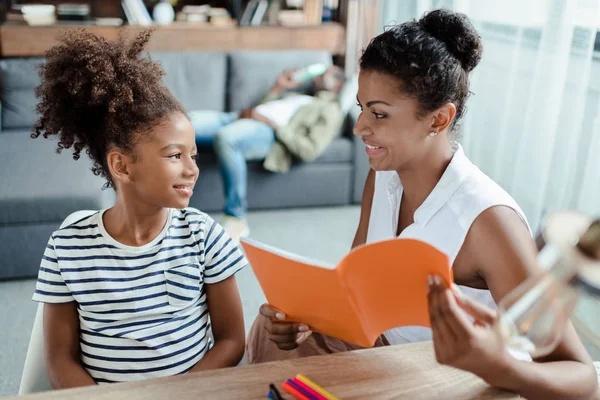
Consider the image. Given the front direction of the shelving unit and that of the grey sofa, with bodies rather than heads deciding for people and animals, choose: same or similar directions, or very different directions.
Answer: same or similar directions

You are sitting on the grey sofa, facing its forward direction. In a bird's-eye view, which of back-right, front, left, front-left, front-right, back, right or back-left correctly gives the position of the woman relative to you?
front

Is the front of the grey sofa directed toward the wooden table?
yes

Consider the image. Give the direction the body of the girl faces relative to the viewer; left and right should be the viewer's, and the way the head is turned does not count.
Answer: facing the viewer

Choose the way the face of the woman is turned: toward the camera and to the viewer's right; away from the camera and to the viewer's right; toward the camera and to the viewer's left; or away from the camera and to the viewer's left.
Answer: toward the camera and to the viewer's left

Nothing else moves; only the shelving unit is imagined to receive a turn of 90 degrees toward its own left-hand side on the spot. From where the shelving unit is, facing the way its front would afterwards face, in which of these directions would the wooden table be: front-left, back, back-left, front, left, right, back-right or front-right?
right

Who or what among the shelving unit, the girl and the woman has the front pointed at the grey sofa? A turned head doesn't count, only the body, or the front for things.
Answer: the shelving unit

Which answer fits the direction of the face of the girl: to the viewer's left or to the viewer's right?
to the viewer's right

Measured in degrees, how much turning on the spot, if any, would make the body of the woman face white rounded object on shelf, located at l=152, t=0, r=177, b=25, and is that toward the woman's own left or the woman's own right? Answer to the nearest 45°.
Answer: approximately 90° to the woman's own right

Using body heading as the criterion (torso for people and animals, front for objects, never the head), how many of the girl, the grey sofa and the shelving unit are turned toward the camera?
3

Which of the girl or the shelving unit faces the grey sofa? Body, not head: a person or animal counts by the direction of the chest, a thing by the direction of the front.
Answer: the shelving unit

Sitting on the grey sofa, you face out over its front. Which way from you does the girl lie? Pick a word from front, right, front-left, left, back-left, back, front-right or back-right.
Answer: front

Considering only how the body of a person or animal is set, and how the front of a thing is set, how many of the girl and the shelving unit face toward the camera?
2

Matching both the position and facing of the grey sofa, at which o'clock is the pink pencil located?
The pink pencil is roughly at 12 o'clock from the grey sofa.

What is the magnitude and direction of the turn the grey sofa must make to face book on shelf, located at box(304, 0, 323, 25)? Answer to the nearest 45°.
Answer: approximately 135° to its left

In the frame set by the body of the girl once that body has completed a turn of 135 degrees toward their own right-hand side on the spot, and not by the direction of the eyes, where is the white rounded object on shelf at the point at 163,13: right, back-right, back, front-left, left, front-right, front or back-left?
front-right

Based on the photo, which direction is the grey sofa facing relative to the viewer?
toward the camera

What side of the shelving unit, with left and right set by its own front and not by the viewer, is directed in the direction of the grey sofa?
front

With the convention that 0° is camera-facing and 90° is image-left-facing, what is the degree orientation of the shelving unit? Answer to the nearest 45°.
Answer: approximately 0°

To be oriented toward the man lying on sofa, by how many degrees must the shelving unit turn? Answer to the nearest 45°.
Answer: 0° — it already faces them
